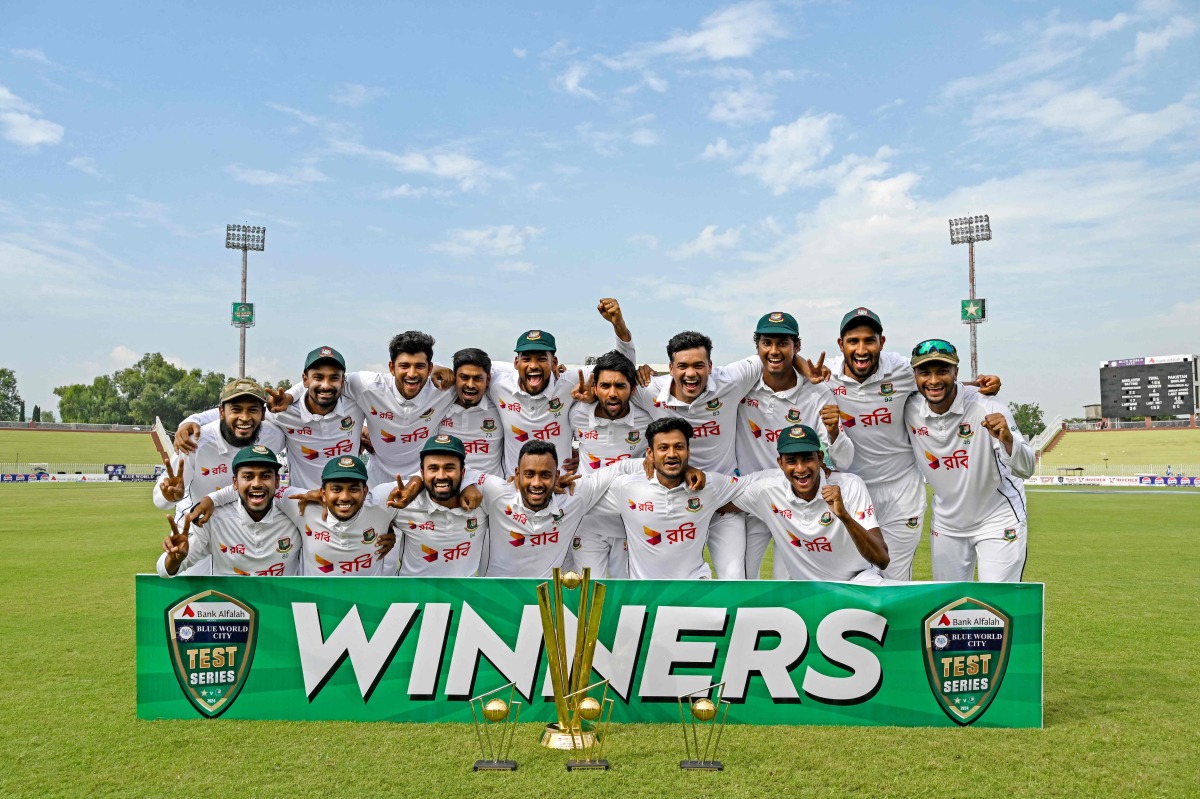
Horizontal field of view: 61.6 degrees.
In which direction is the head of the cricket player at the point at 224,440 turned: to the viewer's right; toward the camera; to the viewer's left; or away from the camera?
toward the camera

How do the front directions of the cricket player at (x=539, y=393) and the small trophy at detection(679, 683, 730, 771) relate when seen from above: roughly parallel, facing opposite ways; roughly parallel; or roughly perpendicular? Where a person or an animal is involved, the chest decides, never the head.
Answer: roughly parallel

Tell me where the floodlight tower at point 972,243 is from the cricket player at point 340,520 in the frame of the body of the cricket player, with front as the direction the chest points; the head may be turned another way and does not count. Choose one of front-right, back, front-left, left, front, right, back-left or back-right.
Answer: back-left

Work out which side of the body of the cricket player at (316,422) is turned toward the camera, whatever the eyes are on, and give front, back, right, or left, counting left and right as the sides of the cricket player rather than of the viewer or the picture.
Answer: front

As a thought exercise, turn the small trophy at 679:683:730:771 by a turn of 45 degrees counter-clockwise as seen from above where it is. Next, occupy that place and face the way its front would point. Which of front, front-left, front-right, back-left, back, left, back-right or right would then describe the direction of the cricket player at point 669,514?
back-left

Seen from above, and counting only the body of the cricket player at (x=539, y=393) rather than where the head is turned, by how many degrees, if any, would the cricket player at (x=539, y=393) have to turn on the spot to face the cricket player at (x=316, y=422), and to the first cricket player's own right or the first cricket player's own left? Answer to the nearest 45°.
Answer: approximately 90° to the first cricket player's own right

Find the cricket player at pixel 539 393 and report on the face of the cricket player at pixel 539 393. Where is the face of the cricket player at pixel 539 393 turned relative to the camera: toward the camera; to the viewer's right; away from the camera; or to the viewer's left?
toward the camera

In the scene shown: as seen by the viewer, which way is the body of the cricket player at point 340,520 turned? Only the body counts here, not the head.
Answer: toward the camera

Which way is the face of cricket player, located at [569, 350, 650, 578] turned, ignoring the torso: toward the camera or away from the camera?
toward the camera

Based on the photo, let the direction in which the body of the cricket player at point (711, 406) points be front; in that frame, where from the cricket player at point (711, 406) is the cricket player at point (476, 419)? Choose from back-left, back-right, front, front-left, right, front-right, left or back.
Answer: right

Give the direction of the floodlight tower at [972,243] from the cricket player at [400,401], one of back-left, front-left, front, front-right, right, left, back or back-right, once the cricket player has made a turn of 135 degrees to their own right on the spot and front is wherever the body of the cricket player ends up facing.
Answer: right

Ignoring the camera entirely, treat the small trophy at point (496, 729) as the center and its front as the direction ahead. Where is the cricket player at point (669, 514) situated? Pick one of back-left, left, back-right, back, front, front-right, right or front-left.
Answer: back-left

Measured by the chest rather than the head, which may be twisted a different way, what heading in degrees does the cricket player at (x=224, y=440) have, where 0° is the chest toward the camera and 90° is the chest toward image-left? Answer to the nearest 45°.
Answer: approximately 0°

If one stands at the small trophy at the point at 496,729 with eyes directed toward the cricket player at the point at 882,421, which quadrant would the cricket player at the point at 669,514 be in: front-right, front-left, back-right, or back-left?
front-left

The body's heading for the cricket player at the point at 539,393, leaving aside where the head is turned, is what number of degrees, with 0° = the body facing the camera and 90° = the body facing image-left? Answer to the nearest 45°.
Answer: approximately 0°

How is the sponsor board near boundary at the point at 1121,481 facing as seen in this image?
toward the camera

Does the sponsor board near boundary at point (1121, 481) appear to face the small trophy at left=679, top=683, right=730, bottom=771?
yes
